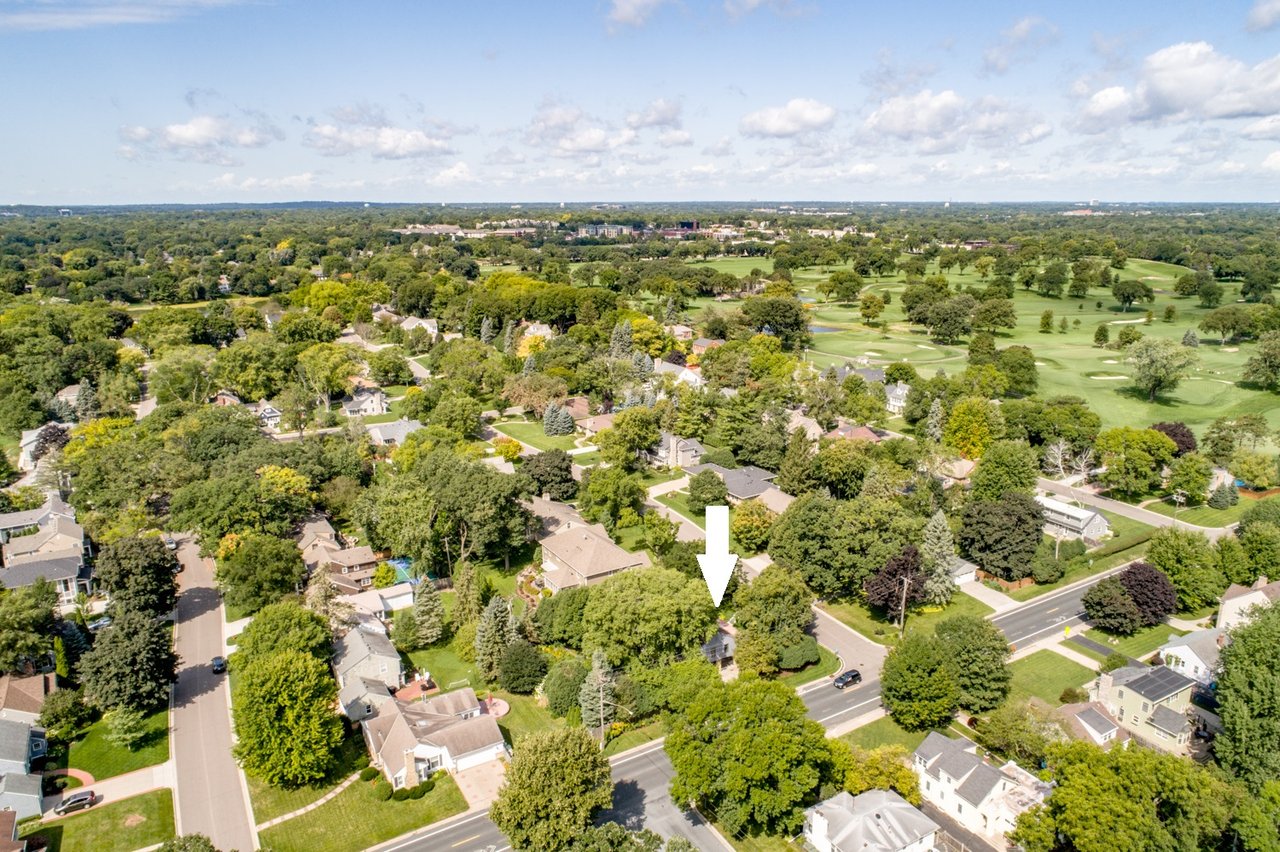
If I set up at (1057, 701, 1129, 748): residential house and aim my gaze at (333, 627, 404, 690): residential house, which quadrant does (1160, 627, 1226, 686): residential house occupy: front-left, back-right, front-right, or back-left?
back-right

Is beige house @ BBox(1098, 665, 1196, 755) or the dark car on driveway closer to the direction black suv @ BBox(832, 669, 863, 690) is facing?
the dark car on driveway

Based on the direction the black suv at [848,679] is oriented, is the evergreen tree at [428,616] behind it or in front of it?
in front

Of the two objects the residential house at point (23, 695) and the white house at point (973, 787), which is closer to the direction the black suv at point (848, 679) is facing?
the residential house

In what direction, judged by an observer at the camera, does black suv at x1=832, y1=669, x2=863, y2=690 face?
facing the viewer and to the left of the viewer

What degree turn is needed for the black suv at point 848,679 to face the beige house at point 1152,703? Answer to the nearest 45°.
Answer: approximately 135° to its left

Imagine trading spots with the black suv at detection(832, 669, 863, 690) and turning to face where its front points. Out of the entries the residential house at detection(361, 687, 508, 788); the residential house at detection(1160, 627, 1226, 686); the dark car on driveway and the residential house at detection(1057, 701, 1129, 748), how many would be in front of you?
2

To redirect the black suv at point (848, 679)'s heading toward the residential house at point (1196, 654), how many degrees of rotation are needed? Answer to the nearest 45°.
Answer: approximately 135° to its left

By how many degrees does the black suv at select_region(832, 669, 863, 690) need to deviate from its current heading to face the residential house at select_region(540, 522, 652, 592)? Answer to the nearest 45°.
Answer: approximately 45° to its right

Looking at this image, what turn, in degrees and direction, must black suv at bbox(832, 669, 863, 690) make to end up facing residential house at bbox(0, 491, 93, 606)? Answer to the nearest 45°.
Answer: approximately 45° to its right

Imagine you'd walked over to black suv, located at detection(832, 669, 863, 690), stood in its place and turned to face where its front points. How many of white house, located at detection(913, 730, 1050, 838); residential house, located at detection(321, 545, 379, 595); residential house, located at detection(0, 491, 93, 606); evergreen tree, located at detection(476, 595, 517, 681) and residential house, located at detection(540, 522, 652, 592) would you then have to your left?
1

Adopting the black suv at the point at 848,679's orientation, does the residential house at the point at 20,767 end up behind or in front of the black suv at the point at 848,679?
in front

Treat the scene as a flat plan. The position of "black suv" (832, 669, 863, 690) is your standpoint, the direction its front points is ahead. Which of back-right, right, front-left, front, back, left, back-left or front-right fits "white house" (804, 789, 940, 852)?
front-left

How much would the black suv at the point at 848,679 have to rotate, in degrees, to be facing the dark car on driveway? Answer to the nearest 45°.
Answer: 0° — it already faces it

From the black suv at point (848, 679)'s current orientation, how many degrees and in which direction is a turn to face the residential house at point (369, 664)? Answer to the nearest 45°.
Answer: approximately 45° to its right

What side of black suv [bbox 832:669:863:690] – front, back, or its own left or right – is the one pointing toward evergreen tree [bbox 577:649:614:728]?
front

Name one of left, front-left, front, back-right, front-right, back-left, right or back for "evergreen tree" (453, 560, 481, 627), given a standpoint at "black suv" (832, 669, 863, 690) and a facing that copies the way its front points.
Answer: front-right

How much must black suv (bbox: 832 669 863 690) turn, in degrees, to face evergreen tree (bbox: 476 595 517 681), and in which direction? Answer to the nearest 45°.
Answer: approximately 45° to its right

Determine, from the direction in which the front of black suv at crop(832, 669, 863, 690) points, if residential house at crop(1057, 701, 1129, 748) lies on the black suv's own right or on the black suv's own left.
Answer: on the black suv's own left

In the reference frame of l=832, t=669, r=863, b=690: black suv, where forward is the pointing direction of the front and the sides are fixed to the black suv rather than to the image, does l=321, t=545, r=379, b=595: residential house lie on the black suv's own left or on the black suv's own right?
on the black suv's own right

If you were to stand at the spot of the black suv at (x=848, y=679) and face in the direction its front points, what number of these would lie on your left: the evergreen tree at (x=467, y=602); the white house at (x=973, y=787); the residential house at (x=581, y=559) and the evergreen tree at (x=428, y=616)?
1
